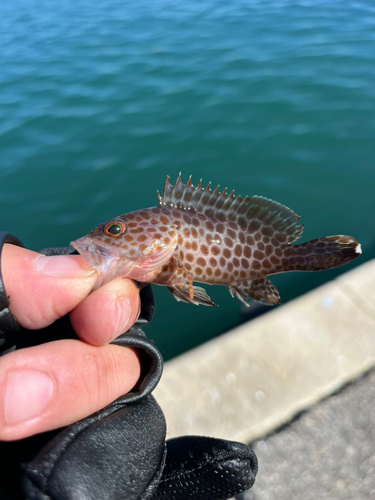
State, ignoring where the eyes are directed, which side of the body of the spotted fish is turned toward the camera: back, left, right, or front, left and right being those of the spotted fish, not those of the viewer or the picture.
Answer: left
